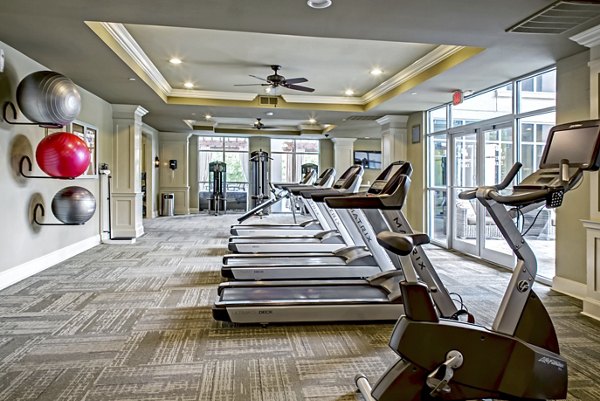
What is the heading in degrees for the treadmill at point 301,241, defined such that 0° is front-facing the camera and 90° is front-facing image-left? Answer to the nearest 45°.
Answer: approximately 270°

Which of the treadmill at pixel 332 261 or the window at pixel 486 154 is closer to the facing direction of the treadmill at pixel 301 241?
the window

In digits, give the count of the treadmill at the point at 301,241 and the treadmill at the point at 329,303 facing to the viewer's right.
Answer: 2

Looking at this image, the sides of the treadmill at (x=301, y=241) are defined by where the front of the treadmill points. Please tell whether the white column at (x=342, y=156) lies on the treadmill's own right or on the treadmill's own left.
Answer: on the treadmill's own left

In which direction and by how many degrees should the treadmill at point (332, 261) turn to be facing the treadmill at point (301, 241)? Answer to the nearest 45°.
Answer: approximately 90° to its left

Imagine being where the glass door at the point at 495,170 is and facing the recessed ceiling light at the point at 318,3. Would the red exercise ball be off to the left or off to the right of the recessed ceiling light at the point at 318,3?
right

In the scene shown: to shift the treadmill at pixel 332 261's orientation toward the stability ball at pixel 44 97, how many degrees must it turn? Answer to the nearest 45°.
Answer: approximately 180°

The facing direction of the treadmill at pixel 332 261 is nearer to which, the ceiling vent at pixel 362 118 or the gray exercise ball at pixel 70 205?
the ceiling vent

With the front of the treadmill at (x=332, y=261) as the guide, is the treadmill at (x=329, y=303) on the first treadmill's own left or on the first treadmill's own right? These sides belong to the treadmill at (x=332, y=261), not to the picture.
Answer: on the first treadmill's own right

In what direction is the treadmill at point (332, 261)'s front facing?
to the viewer's right

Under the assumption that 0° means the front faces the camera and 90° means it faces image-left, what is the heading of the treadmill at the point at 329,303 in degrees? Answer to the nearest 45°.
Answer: approximately 270°

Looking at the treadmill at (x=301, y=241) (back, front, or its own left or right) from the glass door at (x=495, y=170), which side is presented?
front

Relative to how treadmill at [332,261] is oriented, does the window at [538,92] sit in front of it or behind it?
in front
